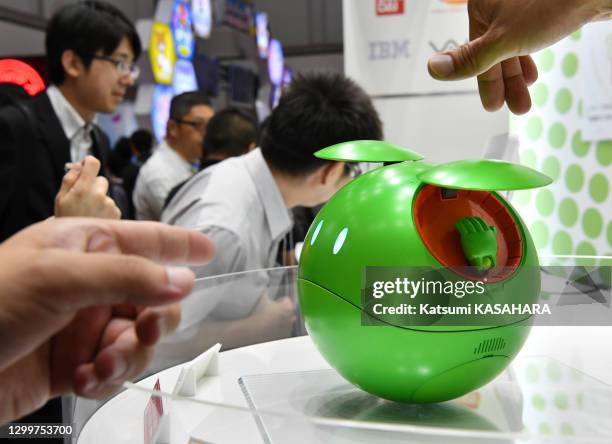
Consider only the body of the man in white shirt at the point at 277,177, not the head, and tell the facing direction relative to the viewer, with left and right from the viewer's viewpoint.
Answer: facing to the right of the viewer

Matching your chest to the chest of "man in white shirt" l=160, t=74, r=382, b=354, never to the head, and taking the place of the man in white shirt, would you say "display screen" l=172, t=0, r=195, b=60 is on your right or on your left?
on your left

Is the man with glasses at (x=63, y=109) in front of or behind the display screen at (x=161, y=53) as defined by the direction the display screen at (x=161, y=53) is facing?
in front

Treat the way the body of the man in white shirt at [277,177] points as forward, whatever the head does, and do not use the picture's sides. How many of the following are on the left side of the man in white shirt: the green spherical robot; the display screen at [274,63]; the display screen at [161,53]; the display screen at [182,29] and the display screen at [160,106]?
4

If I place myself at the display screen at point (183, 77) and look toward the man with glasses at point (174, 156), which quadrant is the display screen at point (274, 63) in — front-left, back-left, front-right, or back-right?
back-left

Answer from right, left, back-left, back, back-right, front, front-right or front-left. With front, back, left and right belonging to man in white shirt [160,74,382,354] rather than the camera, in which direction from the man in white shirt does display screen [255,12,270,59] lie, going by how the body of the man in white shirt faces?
left

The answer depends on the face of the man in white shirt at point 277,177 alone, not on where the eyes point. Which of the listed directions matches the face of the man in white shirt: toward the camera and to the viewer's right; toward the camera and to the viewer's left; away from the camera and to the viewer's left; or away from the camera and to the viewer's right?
away from the camera and to the viewer's right

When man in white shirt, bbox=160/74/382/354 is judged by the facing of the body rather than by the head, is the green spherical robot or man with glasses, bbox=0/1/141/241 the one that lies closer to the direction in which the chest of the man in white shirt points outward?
the green spherical robot

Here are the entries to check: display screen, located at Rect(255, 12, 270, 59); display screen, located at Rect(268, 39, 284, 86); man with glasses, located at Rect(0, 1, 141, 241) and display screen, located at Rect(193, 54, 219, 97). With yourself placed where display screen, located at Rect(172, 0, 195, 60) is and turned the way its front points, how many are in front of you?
1

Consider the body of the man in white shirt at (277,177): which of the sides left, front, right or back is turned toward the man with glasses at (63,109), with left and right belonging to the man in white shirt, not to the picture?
back

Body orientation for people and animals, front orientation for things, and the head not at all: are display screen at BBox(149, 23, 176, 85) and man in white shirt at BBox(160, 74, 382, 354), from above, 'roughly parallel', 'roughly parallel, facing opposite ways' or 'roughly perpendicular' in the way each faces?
roughly perpendicular

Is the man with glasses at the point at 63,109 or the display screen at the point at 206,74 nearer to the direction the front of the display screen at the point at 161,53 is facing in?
the man with glasses

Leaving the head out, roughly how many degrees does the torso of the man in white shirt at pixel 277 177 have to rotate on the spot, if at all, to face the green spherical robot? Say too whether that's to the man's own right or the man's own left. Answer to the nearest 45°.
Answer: approximately 90° to the man's own right

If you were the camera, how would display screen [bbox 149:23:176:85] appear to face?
facing the viewer
